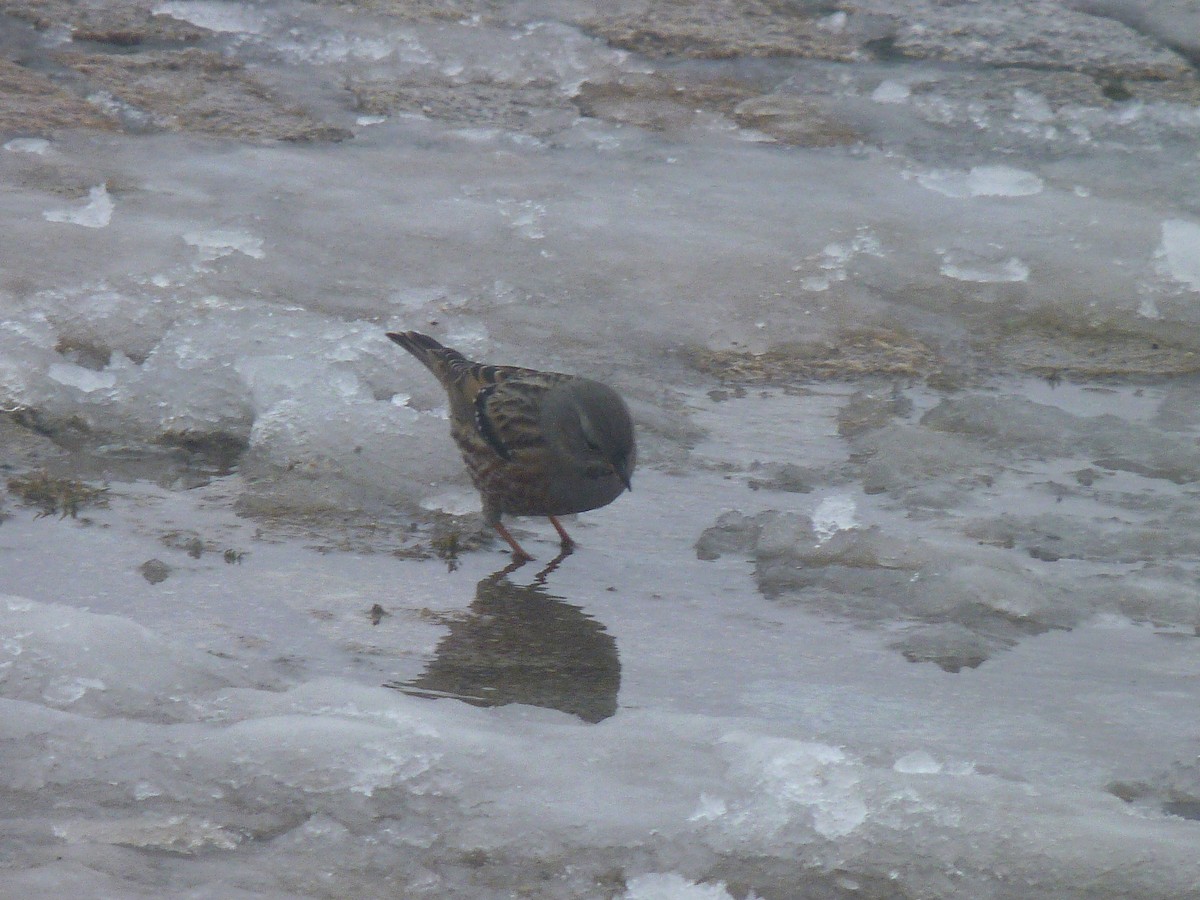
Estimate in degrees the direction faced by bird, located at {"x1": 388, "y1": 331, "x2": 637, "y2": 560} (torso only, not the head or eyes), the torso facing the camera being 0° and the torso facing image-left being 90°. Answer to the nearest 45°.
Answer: approximately 315°
